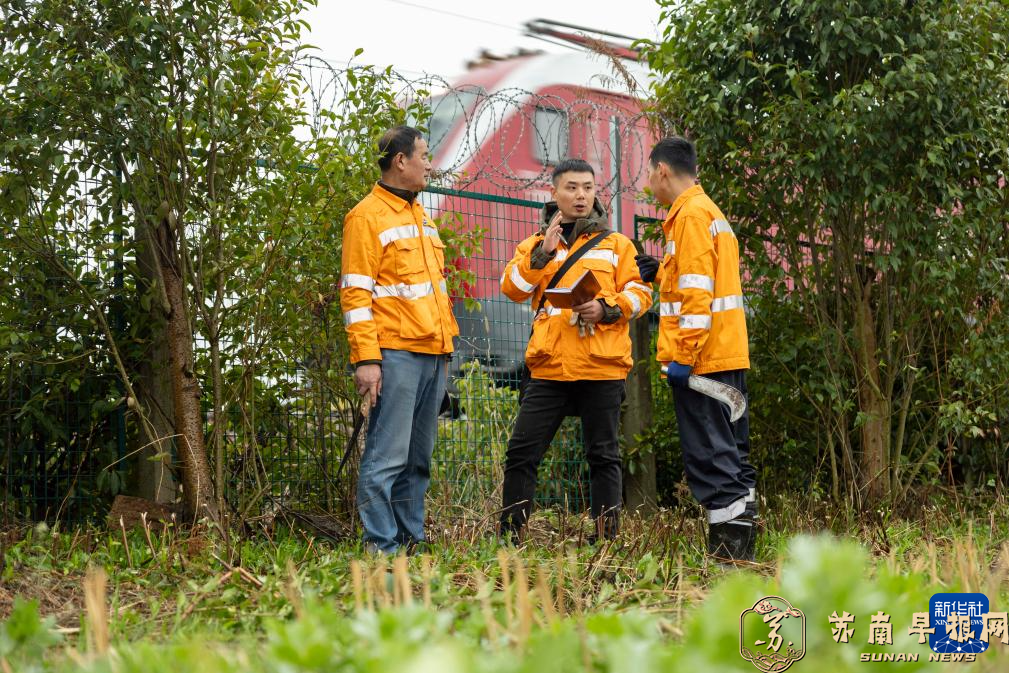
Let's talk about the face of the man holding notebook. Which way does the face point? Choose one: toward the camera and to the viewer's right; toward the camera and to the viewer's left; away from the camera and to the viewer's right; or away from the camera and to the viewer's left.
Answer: toward the camera and to the viewer's right

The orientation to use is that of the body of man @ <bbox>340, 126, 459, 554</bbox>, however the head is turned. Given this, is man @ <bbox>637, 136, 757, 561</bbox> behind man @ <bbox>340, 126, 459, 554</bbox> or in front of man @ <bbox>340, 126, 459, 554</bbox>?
in front

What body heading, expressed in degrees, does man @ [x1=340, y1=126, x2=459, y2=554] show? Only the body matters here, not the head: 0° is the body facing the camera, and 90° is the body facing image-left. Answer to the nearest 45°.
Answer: approximately 315°

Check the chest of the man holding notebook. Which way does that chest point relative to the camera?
toward the camera

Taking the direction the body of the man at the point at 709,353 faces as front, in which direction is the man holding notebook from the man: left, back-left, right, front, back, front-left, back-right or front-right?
front

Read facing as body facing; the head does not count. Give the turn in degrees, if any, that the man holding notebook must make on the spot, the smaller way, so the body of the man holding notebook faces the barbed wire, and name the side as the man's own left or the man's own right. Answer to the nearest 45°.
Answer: approximately 180°

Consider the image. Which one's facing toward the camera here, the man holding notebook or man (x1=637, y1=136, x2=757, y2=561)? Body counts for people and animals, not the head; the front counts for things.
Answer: the man holding notebook

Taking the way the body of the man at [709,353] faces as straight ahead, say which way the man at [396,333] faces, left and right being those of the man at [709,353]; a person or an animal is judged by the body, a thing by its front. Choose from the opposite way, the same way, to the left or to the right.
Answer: the opposite way

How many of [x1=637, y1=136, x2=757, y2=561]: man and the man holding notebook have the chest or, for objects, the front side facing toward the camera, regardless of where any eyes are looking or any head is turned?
1

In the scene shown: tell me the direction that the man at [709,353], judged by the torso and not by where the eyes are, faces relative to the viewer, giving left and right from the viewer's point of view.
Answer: facing away from the viewer and to the left of the viewer
